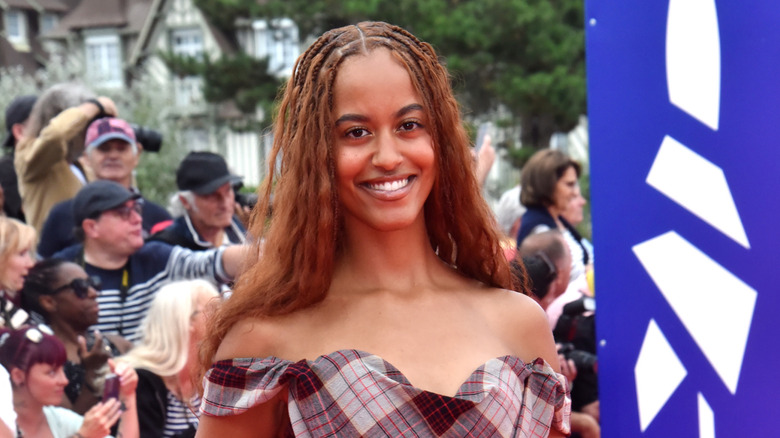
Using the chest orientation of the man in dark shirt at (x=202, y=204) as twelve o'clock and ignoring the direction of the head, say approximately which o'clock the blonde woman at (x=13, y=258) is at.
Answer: The blonde woman is roughly at 3 o'clock from the man in dark shirt.

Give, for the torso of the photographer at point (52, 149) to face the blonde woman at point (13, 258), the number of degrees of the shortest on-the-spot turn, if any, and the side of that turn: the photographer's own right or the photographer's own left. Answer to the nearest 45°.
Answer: approximately 90° to the photographer's own right

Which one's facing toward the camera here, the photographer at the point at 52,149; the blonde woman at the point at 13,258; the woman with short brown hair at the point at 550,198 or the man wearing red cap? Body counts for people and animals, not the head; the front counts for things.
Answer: the man wearing red cap

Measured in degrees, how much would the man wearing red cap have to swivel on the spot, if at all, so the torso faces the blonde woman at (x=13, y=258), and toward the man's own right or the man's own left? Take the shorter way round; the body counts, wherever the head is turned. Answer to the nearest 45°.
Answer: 0° — they already face them

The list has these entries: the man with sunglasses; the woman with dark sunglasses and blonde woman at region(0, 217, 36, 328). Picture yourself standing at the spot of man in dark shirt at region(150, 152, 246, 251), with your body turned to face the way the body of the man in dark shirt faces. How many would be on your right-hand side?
3

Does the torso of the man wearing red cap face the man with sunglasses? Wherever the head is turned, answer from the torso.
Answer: yes

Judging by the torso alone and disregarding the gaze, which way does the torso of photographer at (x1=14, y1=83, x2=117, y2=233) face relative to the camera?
to the viewer's right
